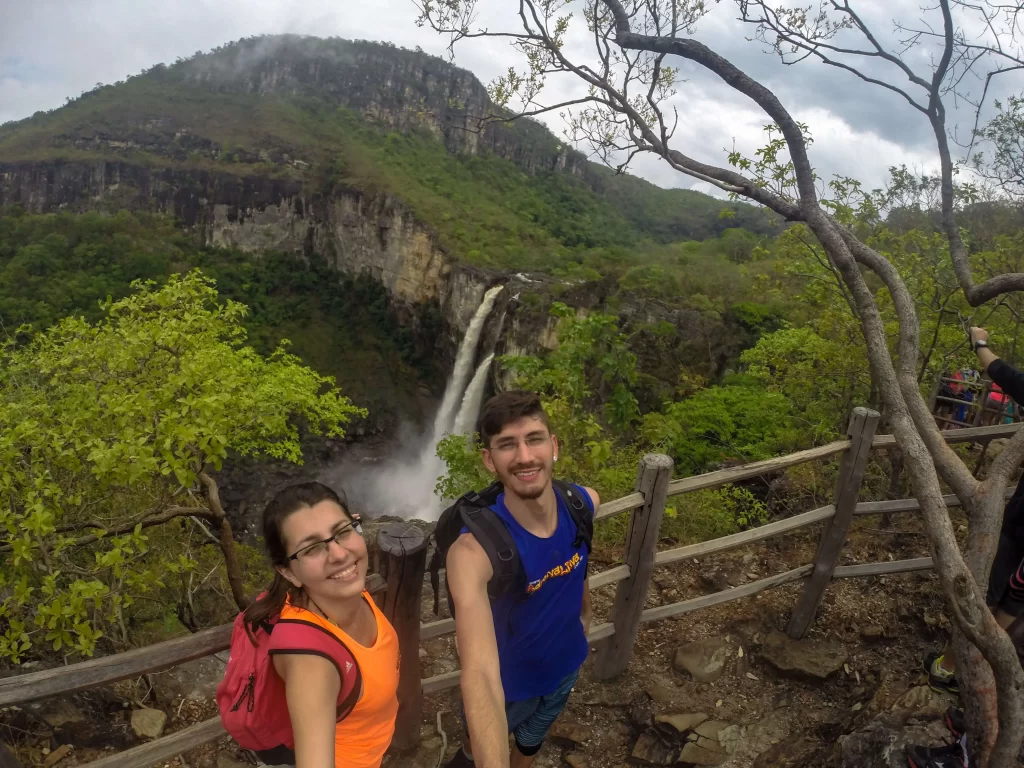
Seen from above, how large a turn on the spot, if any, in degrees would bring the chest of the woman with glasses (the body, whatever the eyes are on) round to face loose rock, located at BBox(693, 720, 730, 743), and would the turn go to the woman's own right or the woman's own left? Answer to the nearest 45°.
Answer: approximately 90° to the woman's own left

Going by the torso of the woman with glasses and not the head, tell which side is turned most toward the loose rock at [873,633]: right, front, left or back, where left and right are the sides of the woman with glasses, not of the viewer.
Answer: left

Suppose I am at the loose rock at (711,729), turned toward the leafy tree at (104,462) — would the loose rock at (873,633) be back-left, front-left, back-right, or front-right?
back-right

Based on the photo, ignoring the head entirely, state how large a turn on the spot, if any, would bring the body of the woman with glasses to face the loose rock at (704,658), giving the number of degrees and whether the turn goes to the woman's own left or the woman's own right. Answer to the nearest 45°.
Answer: approximately 90° to the woman's own left

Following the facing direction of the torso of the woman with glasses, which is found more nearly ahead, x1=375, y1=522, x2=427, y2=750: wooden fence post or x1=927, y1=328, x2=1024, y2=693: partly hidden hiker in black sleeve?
the partly hidden hiker in black sleeve

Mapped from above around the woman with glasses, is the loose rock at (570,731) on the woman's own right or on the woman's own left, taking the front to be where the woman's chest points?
on the woman's own left

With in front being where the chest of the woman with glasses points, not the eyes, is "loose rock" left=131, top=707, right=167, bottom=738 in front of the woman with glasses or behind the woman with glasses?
behind

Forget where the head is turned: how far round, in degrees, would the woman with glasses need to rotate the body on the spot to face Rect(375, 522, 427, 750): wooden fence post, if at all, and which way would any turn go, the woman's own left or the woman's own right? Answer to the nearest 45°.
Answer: approximately 135° to the woman's own left

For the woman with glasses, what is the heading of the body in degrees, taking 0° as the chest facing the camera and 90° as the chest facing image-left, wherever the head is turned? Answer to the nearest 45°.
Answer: approximately 315°
